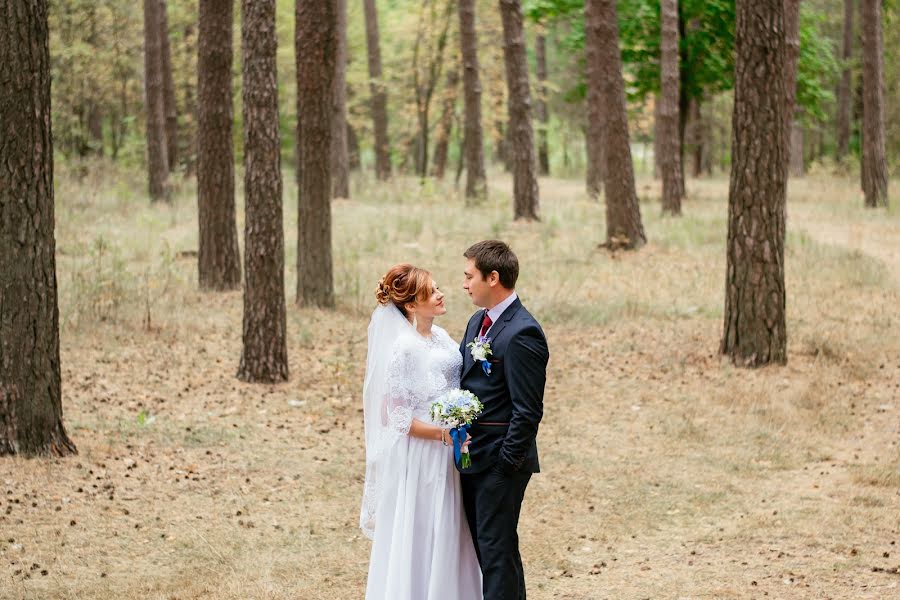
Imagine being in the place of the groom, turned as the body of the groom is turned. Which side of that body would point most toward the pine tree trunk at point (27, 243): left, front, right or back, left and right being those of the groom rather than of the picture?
right

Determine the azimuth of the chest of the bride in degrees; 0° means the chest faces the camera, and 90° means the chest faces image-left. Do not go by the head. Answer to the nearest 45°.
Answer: approximately 270°

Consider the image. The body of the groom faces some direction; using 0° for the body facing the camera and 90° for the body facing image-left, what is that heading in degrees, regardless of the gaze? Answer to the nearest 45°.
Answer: approximately 45°

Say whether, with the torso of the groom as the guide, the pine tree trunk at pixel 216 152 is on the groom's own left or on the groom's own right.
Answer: on the groom's own right

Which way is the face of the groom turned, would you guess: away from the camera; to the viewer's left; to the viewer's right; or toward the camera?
to the viewer's left

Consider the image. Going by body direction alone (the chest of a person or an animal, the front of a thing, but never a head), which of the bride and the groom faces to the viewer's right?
the bride

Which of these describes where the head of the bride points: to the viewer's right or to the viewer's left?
to the viewer's right

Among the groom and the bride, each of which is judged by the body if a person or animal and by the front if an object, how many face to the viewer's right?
1
